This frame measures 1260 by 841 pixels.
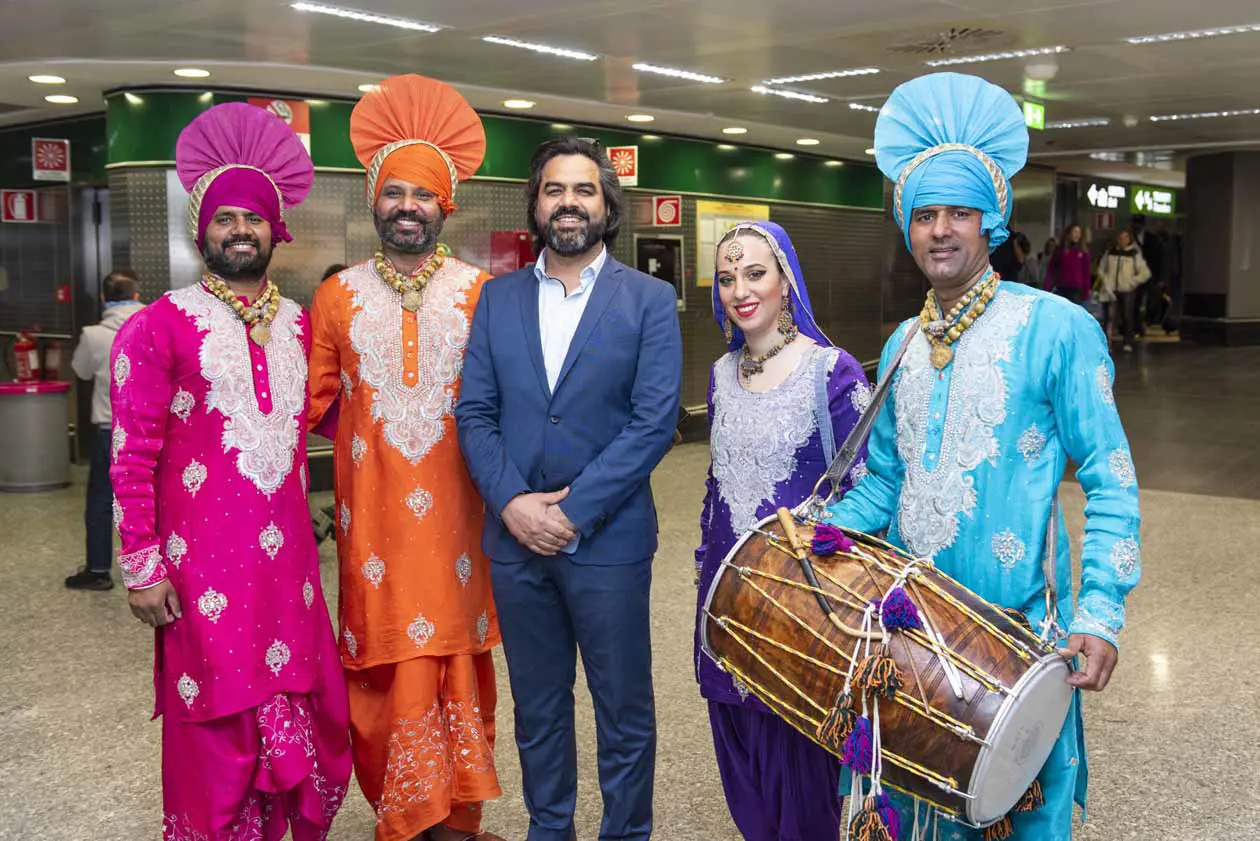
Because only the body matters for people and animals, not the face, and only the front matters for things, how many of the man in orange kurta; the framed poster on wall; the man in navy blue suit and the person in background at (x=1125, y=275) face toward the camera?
4

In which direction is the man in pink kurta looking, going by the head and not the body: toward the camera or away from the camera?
toward the camera

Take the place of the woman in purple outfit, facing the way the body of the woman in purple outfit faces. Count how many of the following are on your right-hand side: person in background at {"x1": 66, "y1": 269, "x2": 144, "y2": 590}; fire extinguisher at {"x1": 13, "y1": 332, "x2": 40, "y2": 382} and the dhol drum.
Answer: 2

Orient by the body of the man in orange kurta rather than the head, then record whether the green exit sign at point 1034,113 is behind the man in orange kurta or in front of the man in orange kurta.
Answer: behind

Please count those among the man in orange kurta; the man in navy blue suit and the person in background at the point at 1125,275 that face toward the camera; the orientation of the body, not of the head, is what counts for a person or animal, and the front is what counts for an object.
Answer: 3

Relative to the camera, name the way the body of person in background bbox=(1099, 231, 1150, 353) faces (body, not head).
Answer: toward the camera

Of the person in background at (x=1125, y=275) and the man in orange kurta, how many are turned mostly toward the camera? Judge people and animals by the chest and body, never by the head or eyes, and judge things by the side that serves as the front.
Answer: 2

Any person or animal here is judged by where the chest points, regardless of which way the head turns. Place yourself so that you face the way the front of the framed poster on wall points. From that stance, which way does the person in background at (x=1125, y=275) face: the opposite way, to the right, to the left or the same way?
the same way

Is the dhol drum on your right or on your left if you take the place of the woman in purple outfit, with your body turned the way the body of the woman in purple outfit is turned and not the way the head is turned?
on your left

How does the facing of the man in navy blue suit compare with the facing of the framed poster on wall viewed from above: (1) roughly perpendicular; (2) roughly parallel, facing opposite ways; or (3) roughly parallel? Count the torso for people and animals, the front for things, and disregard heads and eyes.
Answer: roughly parallel

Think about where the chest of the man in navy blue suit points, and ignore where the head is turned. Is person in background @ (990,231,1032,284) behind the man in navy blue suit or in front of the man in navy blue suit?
behind

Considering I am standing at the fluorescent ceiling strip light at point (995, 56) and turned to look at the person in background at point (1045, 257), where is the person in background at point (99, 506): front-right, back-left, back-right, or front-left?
back-left

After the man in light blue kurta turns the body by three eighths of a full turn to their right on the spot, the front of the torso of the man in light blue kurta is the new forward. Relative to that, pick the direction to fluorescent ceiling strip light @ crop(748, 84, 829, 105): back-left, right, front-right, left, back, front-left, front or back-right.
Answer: front

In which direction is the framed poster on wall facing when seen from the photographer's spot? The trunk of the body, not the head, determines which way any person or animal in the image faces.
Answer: facing the viewer

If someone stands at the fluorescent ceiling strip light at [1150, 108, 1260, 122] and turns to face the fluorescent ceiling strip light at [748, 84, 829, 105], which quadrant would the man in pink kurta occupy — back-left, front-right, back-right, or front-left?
front-left
